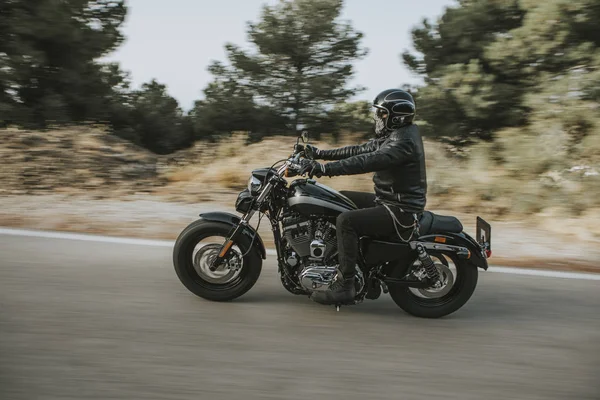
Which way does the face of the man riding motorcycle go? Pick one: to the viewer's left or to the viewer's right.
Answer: to the viewer's left

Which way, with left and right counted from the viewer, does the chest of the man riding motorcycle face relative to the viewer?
facing to the left of the viewer

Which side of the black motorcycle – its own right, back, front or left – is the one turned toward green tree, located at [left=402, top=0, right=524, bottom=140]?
right

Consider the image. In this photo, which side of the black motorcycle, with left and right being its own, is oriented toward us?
left

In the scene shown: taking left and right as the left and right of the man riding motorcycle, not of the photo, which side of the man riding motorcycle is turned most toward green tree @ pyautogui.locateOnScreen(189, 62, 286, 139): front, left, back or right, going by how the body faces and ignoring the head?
right
